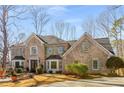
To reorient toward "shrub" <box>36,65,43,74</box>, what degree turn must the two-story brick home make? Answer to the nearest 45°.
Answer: approximately 90° to its right

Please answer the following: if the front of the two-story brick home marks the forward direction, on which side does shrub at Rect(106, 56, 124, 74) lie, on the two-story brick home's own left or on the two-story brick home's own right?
on the two-story brick home's own left

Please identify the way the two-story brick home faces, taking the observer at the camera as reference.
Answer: facing the viewer
